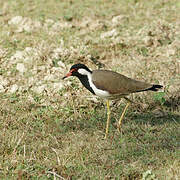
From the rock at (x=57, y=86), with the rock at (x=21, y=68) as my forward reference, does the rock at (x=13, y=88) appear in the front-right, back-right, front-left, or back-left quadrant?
front-left

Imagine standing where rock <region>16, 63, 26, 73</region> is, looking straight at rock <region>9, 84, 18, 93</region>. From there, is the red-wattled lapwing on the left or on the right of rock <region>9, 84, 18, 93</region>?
left

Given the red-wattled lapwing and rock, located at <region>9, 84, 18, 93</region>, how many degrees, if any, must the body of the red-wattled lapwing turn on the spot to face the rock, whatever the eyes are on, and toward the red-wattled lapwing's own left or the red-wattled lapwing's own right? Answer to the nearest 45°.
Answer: approximately 45° to the red-wattled lapwing's own right

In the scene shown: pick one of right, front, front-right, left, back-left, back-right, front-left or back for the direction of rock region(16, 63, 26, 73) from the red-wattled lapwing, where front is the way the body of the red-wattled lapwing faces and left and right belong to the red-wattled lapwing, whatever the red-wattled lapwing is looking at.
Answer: front-right

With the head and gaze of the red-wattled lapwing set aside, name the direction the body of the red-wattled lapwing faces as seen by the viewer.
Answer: to the viewer's left

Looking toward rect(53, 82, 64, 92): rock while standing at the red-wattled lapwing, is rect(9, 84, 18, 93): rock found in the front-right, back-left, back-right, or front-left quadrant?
front-left
